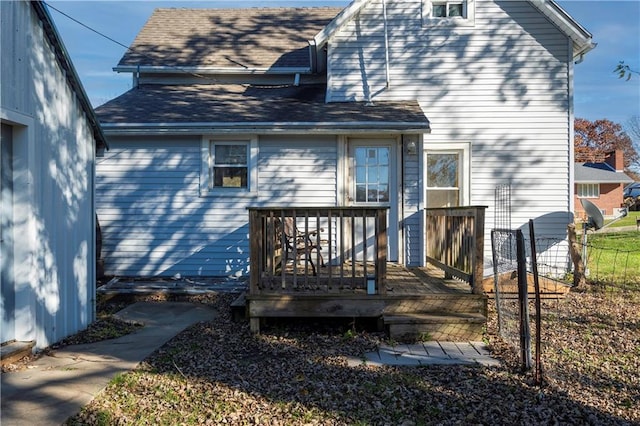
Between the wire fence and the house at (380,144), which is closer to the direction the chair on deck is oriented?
the wire fence

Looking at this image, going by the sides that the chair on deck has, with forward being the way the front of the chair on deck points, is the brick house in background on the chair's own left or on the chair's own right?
on the chair's own left

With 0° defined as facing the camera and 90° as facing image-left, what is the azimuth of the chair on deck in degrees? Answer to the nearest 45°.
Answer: approximately 315°

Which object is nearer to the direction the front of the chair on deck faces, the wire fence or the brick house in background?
the wire fence

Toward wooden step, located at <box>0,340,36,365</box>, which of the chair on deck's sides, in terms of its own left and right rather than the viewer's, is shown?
right
